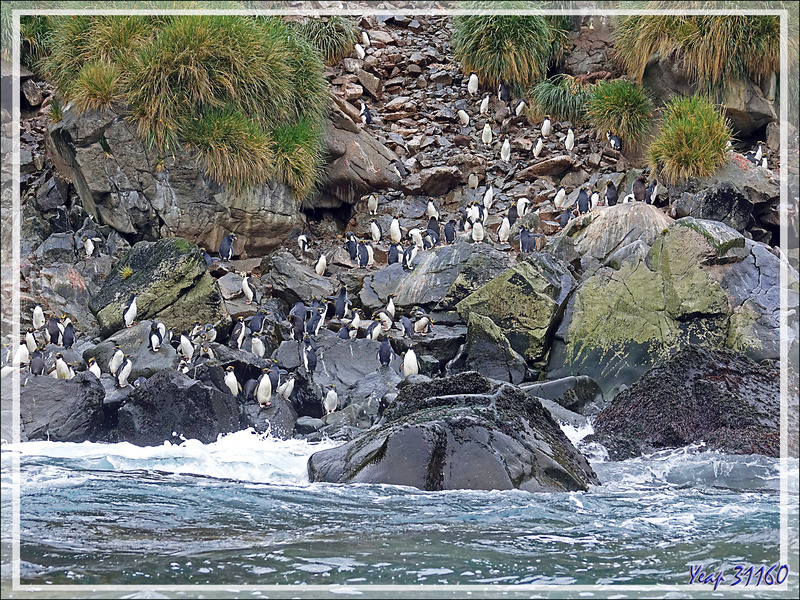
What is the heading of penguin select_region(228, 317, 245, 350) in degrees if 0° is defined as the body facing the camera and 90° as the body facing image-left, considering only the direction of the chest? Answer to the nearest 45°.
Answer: approximately 315°

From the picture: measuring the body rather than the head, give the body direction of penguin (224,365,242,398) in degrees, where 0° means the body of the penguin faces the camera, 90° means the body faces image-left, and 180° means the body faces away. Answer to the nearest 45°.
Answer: approximately 45°

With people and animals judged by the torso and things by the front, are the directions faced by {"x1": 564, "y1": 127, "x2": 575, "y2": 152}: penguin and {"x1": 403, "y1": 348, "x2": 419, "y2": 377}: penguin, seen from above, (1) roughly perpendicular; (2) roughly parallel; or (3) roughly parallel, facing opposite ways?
roughly parallel

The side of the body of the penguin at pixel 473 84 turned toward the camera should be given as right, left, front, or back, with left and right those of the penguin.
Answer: front

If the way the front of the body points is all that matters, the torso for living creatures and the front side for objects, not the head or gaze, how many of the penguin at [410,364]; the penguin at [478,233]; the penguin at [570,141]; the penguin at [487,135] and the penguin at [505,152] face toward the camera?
5

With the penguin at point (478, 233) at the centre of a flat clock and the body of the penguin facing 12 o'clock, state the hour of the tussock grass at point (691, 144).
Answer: The tussock grass is roughly at 9 o'clock from the penguin.

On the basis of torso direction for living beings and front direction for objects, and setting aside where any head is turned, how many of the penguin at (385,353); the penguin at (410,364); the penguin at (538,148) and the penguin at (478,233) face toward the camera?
3

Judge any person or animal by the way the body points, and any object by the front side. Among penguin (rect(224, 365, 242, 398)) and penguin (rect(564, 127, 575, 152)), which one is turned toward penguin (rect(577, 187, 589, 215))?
penguin (rect(564, 127, 575, 152))

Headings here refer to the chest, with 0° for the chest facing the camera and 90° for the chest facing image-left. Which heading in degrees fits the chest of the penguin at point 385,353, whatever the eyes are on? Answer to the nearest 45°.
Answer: approximately 180°

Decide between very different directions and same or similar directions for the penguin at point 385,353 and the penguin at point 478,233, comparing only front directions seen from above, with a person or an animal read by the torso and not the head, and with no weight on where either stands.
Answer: very different directions

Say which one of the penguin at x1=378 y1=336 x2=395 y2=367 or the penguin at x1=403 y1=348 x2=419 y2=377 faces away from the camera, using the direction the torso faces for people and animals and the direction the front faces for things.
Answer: the penguin at x1=378 y1=336 x2=395 y2=367

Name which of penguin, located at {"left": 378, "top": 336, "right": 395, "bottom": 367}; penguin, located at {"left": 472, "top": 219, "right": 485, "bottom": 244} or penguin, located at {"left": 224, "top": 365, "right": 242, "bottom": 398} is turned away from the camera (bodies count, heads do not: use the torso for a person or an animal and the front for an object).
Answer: penguin, located at {"left": 378, "top": 336, "right": 395, "bottom": 367}

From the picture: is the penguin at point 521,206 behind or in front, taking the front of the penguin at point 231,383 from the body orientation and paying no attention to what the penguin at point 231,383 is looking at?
behind

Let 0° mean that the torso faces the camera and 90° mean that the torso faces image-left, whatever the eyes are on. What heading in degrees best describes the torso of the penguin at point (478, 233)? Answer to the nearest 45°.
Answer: approximately 0°

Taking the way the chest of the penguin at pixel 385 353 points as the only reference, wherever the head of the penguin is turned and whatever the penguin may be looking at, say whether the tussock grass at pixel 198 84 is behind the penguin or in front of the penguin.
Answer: in front

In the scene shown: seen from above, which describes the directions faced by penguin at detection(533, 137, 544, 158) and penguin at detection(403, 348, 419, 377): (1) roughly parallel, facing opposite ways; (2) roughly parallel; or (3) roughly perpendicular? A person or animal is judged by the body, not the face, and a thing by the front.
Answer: roughly parallel

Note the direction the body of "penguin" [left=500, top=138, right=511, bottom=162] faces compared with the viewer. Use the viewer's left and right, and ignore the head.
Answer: facing the viewer

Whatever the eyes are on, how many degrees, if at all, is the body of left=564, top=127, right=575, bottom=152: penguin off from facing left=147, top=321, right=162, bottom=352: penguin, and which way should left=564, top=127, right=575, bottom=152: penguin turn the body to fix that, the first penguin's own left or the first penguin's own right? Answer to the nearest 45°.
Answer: approximately 45° to the first penguin's own right
